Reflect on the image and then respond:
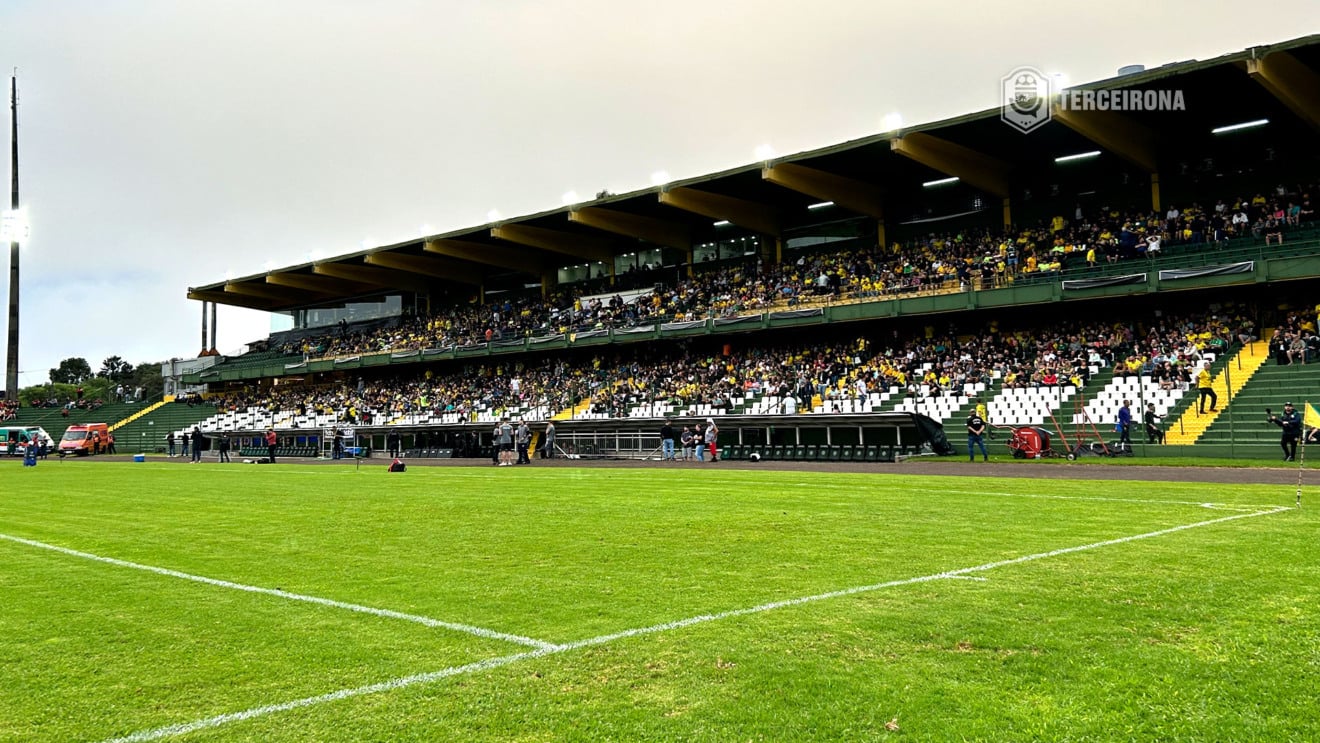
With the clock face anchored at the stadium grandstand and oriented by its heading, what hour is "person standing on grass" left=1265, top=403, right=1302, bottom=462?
The person standing on grass is roughly at 10 o'clock from the stadium grandstand.

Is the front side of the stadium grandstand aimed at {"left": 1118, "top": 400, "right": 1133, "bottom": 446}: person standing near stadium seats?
no

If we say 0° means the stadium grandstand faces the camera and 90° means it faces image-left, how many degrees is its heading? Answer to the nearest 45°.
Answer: approximately 45°
